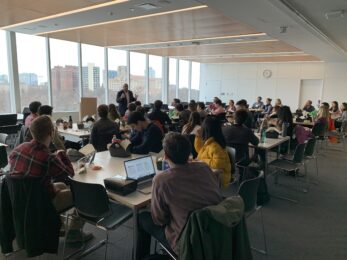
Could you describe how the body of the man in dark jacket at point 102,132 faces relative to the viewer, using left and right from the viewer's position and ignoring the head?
facing away from the viewer

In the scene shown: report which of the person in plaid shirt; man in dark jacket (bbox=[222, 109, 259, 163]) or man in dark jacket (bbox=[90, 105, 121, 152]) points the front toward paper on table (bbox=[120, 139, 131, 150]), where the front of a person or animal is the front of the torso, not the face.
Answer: the person in plaid shirt

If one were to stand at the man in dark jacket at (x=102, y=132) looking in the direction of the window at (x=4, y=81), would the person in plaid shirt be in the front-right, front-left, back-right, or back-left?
back-left

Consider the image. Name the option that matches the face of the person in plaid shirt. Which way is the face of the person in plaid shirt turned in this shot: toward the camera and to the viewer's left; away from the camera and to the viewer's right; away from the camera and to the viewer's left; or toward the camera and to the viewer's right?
away from the camera and to the viewer's right

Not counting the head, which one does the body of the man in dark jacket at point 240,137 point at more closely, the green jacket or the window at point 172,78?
the window

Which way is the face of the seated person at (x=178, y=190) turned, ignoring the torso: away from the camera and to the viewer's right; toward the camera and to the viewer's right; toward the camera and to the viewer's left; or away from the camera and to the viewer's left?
away from the camera and to the viewer's left

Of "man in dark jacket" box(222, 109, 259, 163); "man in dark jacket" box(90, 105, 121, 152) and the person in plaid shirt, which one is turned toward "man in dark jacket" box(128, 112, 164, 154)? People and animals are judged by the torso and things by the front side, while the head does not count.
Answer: the person in plaid shirt

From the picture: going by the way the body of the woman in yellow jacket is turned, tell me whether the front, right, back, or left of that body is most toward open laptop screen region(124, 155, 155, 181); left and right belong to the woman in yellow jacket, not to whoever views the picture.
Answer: left

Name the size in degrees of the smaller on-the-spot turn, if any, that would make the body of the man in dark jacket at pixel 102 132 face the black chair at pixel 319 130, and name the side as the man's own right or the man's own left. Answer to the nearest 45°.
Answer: approximately 90° to the man's own right

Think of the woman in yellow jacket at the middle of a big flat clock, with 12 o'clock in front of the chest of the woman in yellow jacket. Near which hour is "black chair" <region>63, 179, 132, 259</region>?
The black chair is roughly at 9 o'clock from the woman in yellow jacket.
